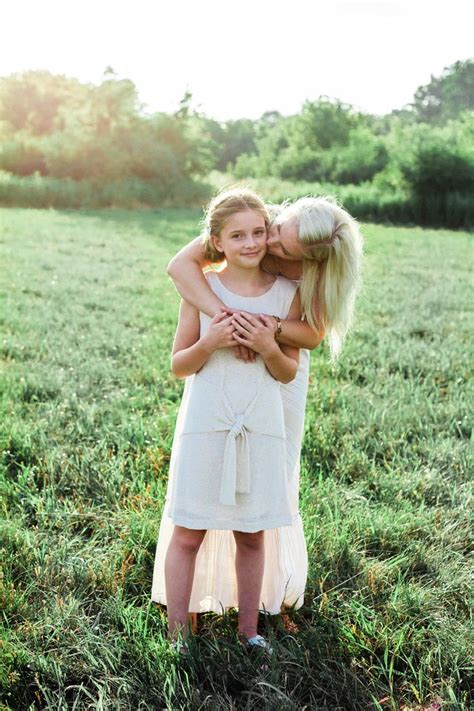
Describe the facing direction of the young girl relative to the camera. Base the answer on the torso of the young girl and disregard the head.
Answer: toward the camera

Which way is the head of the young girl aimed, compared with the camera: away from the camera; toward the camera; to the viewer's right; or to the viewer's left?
toward the camera

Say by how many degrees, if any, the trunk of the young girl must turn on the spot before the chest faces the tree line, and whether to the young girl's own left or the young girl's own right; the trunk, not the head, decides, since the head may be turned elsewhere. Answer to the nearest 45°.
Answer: approximately 180°
